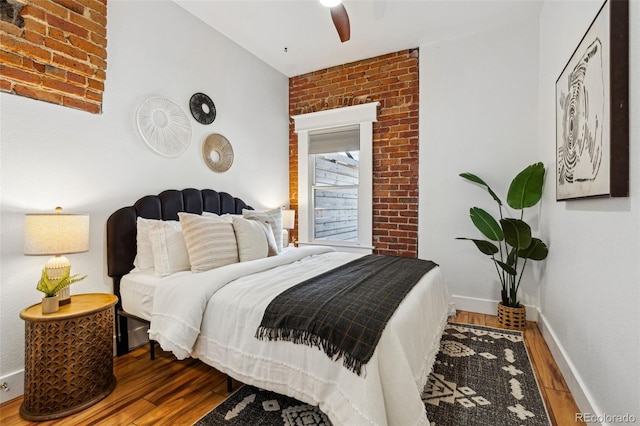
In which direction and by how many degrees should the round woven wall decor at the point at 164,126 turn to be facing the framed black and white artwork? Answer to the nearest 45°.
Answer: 0° — it already faces it

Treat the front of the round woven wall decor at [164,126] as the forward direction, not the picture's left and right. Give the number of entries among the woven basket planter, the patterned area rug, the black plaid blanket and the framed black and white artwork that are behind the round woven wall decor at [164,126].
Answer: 0

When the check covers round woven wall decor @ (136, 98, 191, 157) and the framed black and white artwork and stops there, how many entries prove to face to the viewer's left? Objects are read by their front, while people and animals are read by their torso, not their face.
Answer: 1

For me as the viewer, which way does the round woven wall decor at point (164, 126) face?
facing the viewer and to the right of the viewer

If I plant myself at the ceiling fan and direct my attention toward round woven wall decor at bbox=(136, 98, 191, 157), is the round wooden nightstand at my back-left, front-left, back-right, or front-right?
front-left

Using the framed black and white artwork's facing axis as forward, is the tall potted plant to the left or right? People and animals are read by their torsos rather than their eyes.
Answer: on its right

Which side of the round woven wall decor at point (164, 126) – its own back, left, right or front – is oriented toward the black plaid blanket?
front

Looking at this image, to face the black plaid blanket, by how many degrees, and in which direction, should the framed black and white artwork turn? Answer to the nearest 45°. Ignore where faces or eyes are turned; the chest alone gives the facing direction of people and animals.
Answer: approximately 45° to its left

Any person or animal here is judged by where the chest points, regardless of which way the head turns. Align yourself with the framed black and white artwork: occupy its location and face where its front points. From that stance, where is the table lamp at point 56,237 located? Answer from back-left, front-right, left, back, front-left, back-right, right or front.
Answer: front-left

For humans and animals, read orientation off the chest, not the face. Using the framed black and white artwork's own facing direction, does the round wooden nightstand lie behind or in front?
in front

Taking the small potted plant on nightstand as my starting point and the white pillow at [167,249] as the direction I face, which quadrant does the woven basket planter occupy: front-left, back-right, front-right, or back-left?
front-right

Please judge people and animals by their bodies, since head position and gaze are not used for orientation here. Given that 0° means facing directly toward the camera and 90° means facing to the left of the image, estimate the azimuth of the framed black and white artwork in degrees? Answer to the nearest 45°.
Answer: approximately 90°

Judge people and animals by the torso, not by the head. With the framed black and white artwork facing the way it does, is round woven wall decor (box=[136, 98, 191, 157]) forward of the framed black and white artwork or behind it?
forward

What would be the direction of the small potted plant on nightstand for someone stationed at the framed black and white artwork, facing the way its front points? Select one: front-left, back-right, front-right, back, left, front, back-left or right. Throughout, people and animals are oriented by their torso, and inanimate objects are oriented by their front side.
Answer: front-left
